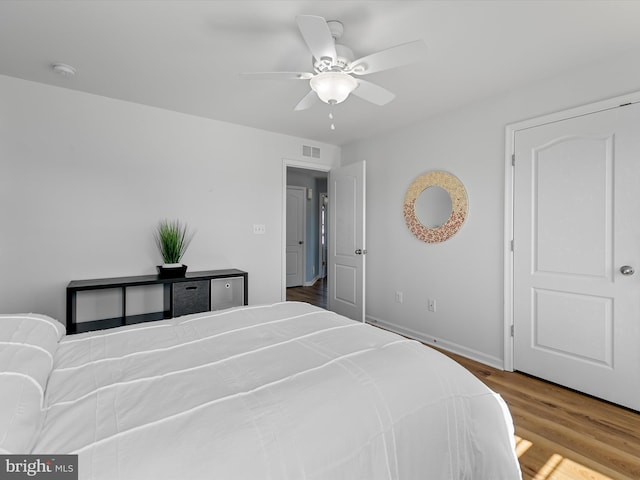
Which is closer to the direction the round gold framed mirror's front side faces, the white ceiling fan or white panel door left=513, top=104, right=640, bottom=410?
the white ceiling fan

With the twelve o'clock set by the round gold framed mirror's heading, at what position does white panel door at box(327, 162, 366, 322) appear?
The white panel door is roughly at 2 o'clock from the round gold framed mirror.

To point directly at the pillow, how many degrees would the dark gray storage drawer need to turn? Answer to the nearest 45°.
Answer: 0° — it already faces it

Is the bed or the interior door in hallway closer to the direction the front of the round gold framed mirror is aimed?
the bed

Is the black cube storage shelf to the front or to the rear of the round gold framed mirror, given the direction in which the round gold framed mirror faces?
to the front

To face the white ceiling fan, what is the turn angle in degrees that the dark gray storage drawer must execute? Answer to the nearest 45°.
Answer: approximately 45° to its left

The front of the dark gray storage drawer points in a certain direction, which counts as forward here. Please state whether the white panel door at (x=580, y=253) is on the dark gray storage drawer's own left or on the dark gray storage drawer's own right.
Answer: on the dark gray storage drawer's own left

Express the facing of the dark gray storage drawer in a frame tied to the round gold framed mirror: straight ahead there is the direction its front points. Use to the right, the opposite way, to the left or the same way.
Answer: to the left

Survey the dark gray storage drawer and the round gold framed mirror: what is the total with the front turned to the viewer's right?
0

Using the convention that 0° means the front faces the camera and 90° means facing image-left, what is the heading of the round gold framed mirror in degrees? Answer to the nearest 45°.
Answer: approximately 45°

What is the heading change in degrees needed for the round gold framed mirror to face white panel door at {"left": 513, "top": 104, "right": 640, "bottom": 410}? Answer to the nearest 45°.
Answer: approximately 90° to its left

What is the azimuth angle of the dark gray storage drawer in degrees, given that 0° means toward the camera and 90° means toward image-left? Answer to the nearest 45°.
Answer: approximately 0°
